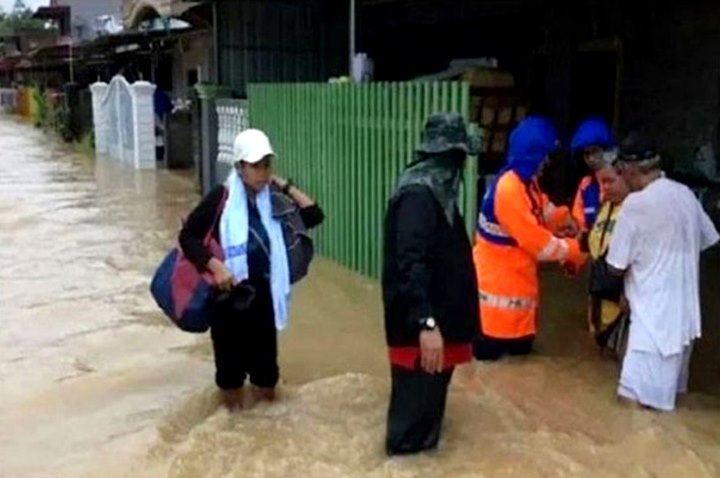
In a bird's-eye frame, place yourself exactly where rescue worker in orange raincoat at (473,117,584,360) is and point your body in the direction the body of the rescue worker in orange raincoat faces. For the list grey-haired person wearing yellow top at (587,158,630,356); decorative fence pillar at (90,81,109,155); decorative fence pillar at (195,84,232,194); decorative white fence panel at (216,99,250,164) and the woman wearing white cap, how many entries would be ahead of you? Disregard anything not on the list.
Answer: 1

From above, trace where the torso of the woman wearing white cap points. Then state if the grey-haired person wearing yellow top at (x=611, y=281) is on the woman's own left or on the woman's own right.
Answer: on the woman's own left

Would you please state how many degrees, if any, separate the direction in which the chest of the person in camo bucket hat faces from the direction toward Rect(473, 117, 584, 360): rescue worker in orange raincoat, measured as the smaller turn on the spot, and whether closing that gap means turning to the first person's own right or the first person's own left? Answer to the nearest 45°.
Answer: approximately 90° to the first person's own left

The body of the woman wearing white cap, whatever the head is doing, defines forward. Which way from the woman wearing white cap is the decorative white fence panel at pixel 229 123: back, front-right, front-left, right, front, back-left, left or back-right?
back-left

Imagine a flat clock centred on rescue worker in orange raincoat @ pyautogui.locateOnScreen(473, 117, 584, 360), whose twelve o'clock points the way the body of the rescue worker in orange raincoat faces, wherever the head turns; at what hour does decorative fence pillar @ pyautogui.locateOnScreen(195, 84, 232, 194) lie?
The decorative fence pillar is roughly at 8 o'clock from the rescue worker in orange raincoat.

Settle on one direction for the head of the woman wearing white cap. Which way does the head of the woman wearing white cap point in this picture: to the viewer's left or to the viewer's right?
to the viewer's right

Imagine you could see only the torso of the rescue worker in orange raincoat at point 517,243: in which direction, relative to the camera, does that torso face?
to the viewer's right

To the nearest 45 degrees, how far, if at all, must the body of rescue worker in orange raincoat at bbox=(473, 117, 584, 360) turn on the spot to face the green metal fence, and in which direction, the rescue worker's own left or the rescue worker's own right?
approximately 135° to the rescue worker's own left

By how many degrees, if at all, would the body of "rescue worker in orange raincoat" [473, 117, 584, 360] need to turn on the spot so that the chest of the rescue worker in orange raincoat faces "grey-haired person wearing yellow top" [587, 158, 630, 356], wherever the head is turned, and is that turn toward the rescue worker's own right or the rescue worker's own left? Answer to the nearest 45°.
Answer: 0° — they already face them

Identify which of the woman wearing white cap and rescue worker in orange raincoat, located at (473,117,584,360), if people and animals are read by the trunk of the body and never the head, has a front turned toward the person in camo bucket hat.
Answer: the woman wearing white cap

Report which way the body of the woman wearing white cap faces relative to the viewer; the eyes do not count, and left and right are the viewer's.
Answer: facing the viewer and to the right of the viewer

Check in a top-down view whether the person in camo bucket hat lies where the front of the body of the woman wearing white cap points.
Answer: yes

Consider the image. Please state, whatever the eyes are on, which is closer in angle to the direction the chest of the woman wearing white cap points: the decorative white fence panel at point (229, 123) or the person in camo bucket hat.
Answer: the person in camo bucket hat

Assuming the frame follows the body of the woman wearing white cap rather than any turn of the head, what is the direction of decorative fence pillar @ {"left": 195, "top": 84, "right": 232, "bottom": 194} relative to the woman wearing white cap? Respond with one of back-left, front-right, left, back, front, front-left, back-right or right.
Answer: back-left
